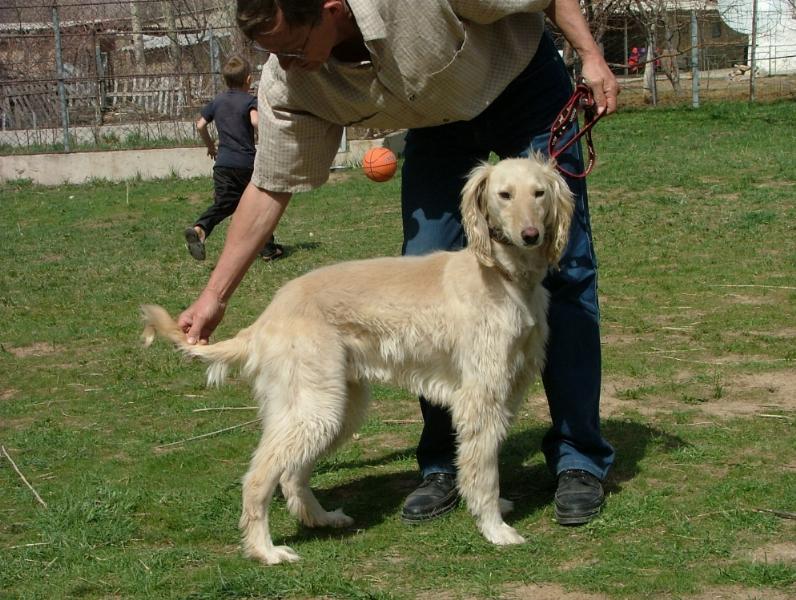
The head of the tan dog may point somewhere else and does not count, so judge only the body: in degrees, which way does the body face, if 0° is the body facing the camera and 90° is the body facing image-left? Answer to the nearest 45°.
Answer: approximately 270°

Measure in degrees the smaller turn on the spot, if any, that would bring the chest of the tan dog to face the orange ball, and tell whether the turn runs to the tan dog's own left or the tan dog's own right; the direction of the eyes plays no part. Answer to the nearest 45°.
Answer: approximately 90° to the tan dog's own left

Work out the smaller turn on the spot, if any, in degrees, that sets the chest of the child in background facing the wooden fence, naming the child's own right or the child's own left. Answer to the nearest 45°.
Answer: approximately 45° to the child's own left

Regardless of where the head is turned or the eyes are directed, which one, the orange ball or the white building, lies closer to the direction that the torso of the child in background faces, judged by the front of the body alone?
the white building

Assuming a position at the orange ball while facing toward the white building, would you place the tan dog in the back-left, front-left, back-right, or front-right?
back-right

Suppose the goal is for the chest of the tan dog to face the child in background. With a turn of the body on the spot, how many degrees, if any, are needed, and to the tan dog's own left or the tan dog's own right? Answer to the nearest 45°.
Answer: approximately 90° to the tan dog's own left

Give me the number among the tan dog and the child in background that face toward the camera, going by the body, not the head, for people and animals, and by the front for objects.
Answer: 0

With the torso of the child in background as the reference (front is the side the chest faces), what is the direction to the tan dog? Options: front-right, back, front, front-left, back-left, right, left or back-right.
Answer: back-right

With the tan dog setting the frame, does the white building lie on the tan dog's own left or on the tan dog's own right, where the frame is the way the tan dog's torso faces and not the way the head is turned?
on the tan dog's own left

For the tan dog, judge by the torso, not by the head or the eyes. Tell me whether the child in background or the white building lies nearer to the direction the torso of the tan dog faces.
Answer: the white building
